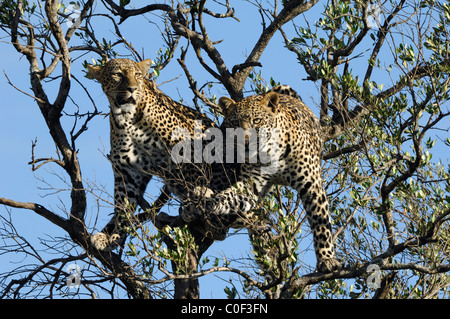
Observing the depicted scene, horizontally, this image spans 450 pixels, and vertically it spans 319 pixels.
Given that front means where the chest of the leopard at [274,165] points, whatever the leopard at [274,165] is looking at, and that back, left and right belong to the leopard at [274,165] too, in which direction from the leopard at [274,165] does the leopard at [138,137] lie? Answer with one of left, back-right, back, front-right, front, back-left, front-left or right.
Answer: right

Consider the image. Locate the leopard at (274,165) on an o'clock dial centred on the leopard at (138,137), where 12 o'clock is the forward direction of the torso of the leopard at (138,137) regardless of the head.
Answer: the leopard at (274,165) is roughly at 8 o'clock from the leopard at (138,137).

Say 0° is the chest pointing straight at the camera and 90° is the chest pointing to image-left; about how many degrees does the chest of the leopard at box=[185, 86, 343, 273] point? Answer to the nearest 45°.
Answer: approximately 0°
